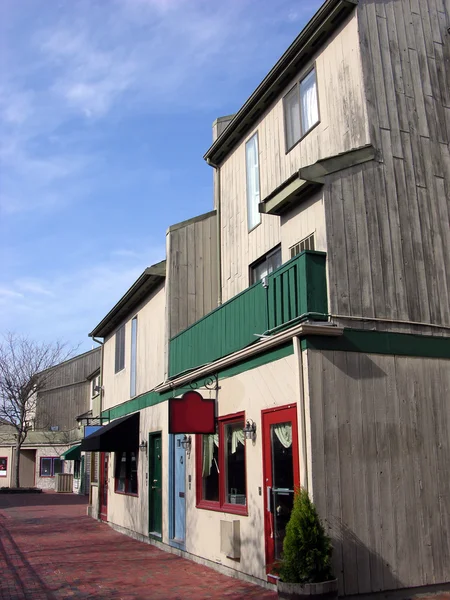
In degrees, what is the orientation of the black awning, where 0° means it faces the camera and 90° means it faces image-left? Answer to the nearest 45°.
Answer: approximately 45°

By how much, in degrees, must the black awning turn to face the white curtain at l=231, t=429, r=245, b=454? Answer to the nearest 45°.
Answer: approximately 45° to its left

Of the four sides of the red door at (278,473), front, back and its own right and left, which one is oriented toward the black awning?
right

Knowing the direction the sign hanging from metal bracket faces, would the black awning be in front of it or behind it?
behind

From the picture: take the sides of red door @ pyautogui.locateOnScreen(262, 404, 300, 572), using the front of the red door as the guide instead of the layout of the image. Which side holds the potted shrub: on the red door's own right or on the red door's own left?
on the red door's own left

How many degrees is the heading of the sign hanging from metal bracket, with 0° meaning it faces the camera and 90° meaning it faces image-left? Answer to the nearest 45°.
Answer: approximately 0°

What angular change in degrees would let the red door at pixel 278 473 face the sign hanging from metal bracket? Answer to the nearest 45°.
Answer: approximately 90° to its right

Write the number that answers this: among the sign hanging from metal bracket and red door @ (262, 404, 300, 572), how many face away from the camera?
0

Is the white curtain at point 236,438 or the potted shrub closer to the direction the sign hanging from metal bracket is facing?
the potted shrub

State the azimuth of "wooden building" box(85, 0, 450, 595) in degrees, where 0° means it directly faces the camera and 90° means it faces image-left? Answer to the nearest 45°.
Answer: approximately 45°
